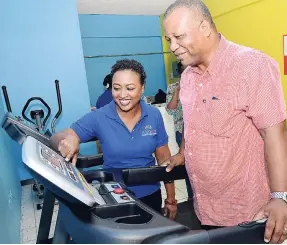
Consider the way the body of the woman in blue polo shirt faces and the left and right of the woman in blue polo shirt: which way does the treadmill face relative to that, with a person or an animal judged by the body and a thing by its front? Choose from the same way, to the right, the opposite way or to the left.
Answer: to the right

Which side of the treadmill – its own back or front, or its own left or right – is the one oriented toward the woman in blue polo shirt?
right

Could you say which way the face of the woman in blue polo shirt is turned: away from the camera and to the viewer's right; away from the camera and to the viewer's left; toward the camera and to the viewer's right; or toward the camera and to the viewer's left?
toward the camera and to the viewer's left

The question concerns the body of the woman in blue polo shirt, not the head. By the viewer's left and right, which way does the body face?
facing the viewer

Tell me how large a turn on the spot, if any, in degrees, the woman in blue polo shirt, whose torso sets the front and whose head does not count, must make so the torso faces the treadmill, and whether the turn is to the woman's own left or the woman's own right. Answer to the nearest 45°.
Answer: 0° — they already face it
